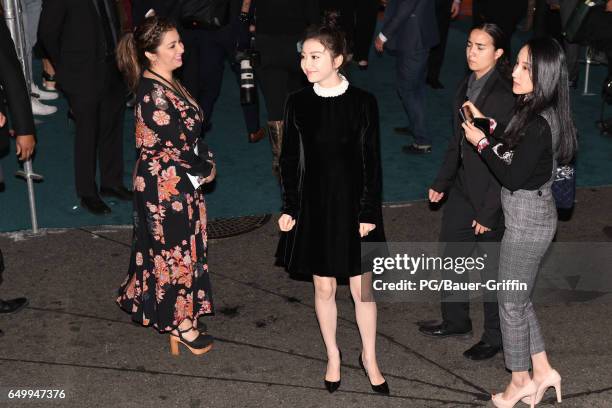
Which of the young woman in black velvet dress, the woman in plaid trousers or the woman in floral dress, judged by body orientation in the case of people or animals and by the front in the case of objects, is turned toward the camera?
the young woman in black velvet dress

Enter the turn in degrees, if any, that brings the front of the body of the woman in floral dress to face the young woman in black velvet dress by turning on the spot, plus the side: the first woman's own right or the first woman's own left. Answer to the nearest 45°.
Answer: approximately 45° to the first woman's own right

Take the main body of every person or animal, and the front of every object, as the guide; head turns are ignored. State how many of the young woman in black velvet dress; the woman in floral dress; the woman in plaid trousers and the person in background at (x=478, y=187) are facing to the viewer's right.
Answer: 1

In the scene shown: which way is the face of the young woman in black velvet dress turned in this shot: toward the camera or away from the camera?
toward the camera

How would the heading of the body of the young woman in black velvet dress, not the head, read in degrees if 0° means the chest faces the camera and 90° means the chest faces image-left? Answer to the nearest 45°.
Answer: approximately 0°

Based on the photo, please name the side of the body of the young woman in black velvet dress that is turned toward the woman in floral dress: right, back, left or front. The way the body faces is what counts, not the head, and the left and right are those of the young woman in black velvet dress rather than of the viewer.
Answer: right

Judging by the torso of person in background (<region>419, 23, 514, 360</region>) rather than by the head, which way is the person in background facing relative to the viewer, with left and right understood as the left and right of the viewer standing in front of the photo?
facing the viewer and to the left of the viewer

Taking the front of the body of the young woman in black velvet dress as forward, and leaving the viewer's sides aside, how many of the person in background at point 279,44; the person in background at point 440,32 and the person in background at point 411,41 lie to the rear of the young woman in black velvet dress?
3

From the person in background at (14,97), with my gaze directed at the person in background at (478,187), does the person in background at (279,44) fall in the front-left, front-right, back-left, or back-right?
front-left

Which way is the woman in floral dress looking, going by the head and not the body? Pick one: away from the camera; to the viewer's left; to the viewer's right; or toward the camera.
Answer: to the viewer's right

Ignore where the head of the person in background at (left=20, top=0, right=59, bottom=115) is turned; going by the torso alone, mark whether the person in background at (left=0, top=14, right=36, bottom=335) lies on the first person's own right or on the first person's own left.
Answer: on the first person's own right

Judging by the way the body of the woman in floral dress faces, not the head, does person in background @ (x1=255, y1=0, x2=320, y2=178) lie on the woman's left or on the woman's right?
on the woman's left

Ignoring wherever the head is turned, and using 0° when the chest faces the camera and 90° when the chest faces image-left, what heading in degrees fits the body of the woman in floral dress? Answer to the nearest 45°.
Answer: approximately 270°
